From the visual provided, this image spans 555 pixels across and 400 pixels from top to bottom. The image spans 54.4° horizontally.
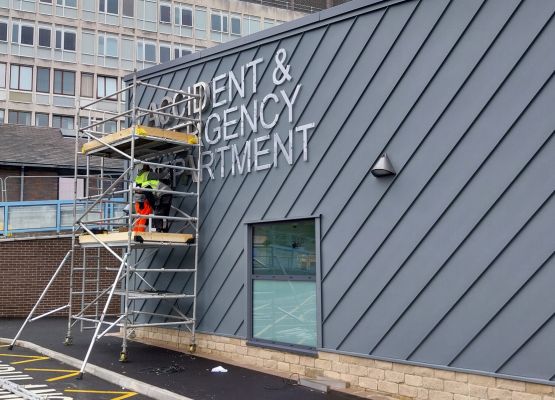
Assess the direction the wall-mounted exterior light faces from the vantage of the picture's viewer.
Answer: facing the viewer and to the left of the viewer

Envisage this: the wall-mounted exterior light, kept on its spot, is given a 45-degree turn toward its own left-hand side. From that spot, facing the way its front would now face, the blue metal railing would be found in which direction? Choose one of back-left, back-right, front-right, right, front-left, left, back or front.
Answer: back-right

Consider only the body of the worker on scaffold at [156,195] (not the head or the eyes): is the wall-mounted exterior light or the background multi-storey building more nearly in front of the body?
the background multi-storey building

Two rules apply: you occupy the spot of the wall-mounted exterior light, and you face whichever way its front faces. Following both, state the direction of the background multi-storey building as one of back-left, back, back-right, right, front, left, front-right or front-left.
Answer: right

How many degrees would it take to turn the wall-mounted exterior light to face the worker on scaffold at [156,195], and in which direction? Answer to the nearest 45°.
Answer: approximately 90° to its right
